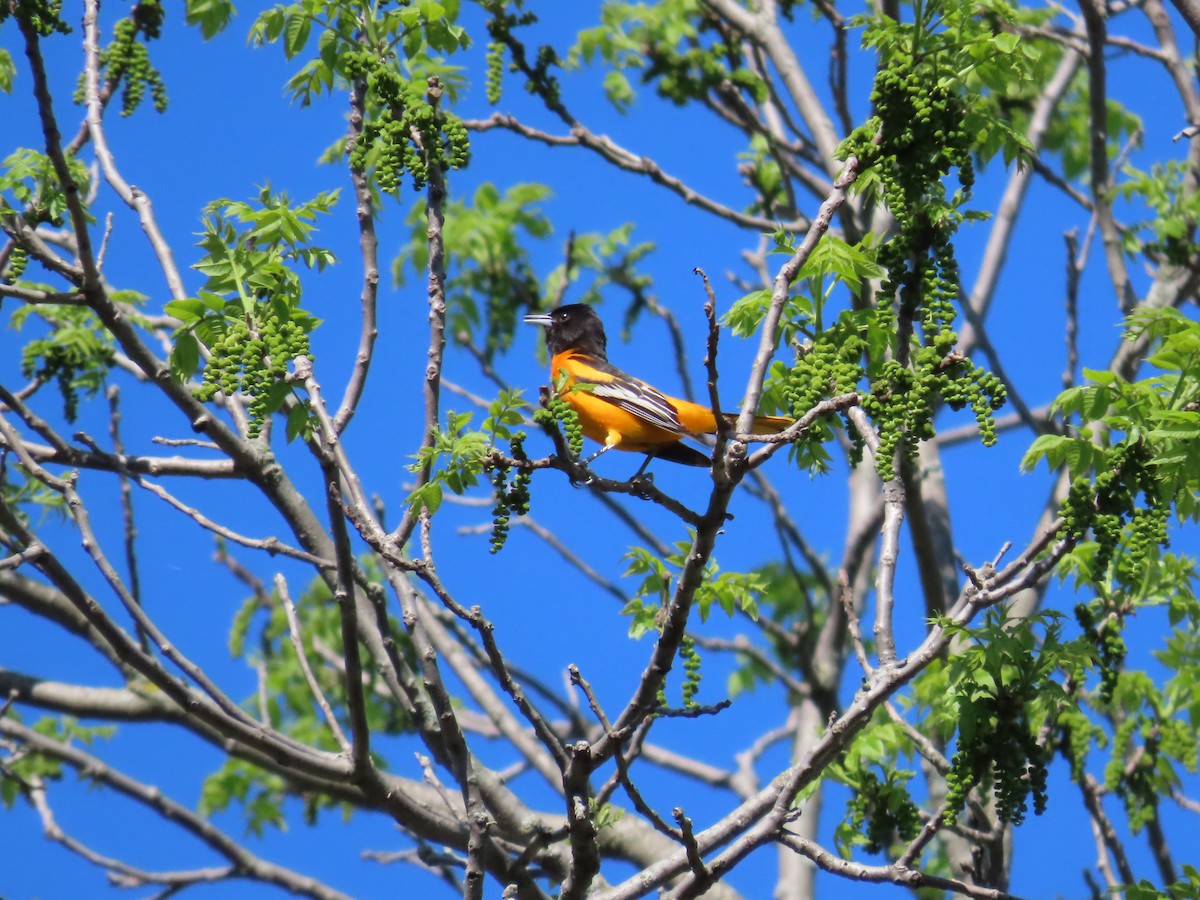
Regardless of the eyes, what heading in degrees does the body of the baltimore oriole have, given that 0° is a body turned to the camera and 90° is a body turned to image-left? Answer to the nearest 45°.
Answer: approximately 90°
